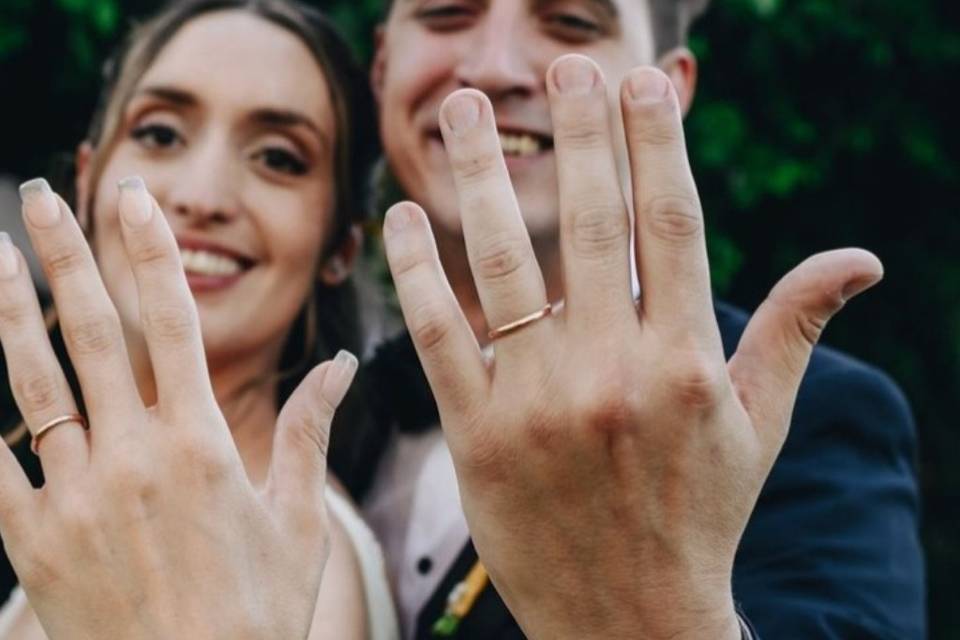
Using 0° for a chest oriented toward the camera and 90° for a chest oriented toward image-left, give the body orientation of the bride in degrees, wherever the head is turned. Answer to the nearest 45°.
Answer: approximately 0°
